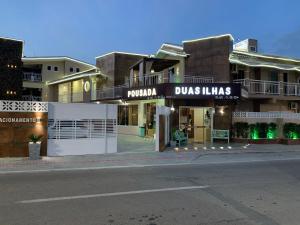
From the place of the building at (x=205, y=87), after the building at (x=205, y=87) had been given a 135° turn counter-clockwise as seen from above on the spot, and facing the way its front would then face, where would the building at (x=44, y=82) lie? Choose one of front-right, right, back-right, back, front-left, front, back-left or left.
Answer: left

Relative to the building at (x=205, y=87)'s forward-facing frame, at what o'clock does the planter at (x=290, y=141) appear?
The planter is roughly at 10 o'clock from the building.

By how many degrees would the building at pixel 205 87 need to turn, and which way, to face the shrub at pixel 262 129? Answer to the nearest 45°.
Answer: approximately 45° to its left

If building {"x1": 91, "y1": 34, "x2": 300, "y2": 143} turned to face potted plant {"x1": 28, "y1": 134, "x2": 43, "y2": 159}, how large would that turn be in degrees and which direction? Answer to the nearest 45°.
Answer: approximately 45° to its right

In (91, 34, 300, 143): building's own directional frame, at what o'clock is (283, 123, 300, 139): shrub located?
The shrub is roughly at 10 o'clock from the building.

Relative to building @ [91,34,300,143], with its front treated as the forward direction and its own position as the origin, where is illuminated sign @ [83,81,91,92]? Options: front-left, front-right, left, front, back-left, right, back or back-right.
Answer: back-right

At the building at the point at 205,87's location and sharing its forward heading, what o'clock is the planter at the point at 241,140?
The planter is roughly at 11 o'clock from the building.

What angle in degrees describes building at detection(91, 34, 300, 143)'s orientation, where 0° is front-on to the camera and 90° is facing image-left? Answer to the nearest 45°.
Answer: approximately 0°
